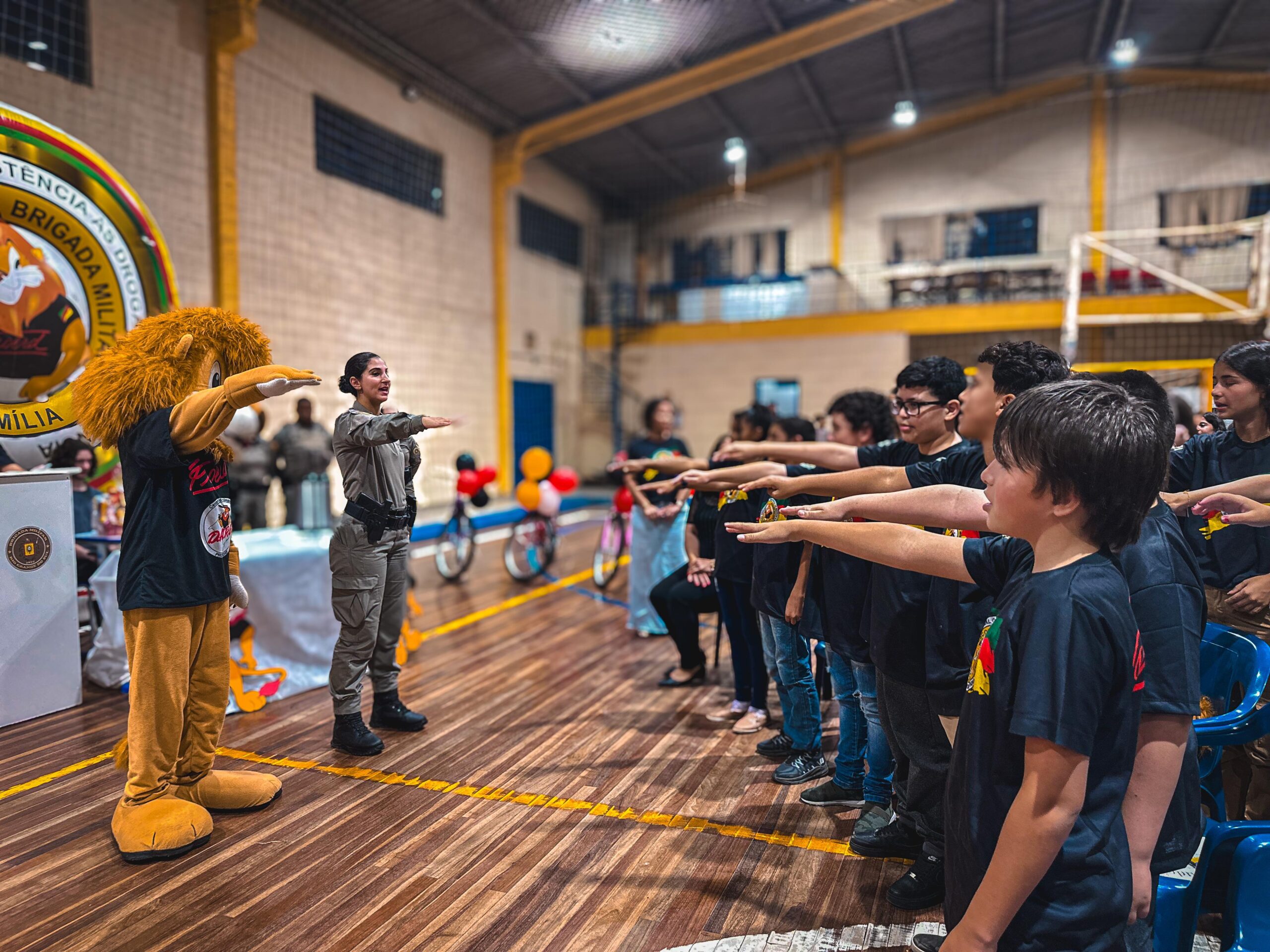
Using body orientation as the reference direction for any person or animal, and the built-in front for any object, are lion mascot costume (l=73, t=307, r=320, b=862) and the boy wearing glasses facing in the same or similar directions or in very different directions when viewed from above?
very different directions

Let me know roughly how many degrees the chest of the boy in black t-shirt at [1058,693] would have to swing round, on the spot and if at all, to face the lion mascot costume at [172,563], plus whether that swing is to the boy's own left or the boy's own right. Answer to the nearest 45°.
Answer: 0° — they already face it

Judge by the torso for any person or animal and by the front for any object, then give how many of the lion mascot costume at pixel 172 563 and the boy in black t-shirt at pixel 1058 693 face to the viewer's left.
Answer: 1

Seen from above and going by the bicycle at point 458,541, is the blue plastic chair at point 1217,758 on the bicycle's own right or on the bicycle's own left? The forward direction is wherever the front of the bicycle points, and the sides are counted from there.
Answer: on the bicycle's own left

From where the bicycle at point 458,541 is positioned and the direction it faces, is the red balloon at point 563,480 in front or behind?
behind

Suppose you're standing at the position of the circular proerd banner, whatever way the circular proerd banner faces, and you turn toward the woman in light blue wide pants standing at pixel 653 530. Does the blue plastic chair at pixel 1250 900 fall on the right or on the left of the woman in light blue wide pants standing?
right

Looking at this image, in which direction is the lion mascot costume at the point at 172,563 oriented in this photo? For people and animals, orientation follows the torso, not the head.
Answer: to the viewer's right

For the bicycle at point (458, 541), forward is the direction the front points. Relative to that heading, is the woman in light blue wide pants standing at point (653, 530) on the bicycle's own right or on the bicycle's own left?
on the bicycle's own left

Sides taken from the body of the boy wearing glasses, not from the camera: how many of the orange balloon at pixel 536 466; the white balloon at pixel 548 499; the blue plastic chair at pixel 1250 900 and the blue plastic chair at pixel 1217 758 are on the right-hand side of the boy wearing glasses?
2

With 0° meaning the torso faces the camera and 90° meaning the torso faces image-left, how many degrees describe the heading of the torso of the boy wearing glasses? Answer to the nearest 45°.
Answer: approximately 45°

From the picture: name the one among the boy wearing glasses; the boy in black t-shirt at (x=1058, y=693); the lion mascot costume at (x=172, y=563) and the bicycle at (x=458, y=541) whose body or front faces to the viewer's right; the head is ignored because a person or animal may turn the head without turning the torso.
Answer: the lion mascot costume

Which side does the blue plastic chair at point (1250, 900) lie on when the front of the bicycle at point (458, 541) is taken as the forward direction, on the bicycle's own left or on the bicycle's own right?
on the bicycle's own left

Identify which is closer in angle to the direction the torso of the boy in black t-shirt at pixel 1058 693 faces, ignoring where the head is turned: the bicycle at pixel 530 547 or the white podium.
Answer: the white podium

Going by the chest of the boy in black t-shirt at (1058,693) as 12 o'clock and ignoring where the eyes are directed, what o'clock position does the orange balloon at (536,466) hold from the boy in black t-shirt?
The orange balloon is roughly at 2 o'clock from the boy in black t-shirt.

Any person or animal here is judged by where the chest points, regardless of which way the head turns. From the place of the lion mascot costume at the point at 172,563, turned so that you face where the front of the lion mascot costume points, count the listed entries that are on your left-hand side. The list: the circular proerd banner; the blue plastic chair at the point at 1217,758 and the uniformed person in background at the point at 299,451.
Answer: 2

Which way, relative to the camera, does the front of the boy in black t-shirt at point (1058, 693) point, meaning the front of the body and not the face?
to the viewer's left
